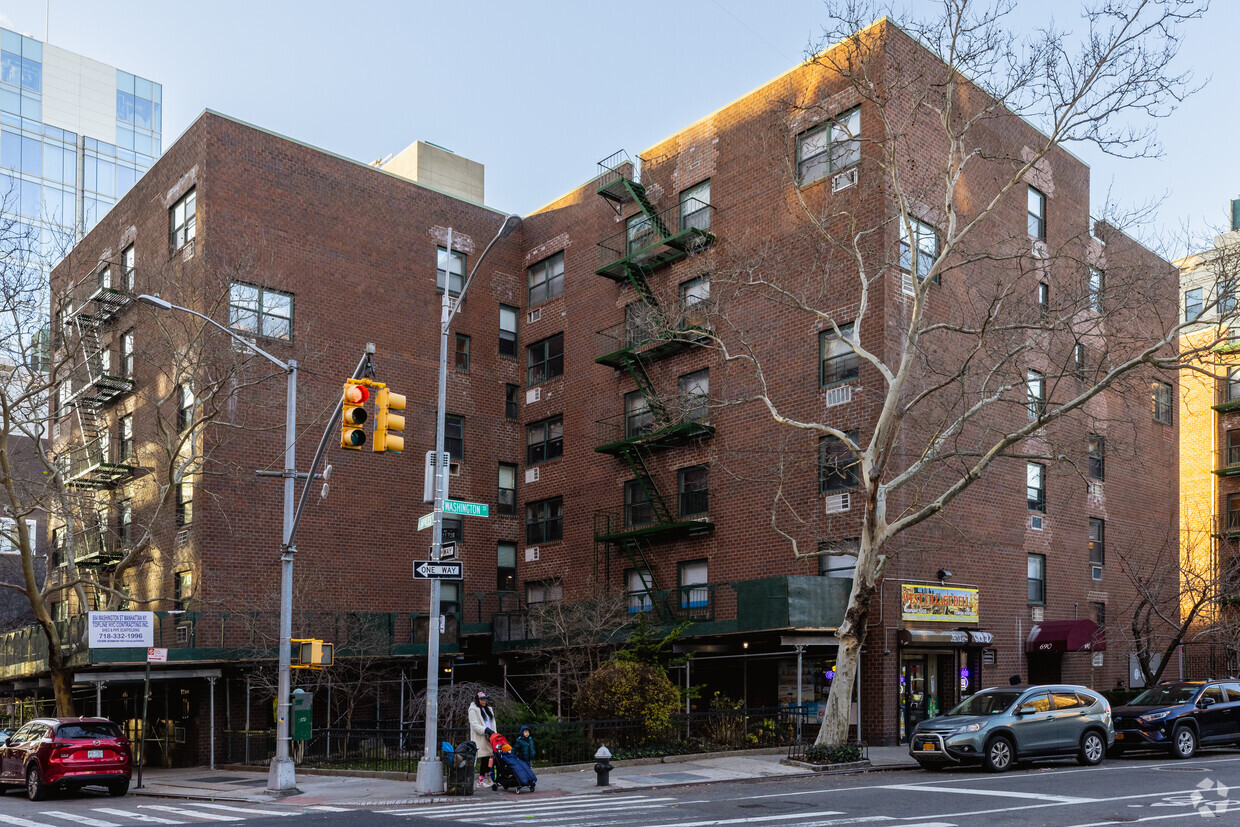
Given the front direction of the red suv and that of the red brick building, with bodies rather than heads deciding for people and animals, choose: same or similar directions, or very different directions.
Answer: very different directions

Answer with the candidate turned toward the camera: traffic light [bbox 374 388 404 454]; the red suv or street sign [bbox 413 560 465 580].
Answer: the street sign

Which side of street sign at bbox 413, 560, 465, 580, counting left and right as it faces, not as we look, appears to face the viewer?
front

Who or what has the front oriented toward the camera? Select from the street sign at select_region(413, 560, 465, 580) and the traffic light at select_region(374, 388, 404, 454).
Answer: the street sign

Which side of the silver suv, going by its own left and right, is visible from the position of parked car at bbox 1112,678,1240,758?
back

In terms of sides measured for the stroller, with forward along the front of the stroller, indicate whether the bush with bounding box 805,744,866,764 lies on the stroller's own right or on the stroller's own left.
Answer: on the stroller's own left

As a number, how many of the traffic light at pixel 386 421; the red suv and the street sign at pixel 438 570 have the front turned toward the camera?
1

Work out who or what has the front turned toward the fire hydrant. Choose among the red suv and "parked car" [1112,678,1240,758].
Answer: the parked car

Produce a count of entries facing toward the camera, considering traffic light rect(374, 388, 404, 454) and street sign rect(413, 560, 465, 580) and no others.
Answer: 1

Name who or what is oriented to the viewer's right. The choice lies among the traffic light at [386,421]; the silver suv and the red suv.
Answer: the traffic light

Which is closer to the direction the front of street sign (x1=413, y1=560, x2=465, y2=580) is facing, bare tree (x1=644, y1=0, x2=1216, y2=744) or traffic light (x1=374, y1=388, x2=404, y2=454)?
the traffic light

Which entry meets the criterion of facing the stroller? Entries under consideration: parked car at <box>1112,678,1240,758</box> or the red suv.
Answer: the parked car

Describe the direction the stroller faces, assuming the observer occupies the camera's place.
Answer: facing the viewer and to the right of the viewer
